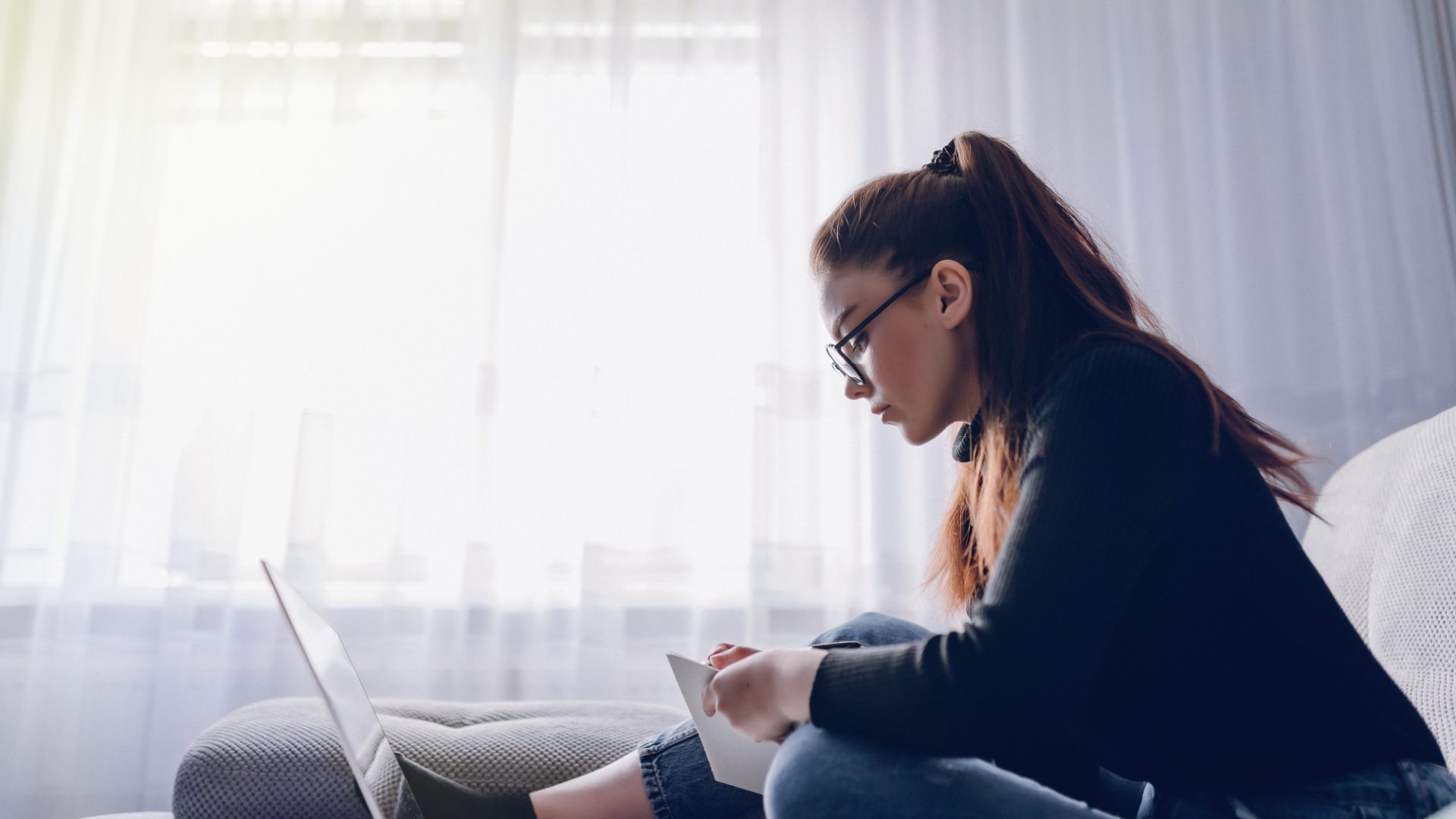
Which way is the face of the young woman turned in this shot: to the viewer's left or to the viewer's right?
to the viewer's left

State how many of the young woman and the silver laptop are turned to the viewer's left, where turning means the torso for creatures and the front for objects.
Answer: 1

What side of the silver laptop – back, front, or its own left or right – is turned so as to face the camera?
right

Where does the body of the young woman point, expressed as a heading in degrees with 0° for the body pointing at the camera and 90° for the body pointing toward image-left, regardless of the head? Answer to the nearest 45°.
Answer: approximately 90°

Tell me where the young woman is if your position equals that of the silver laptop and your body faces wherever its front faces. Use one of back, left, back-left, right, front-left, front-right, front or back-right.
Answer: front-right

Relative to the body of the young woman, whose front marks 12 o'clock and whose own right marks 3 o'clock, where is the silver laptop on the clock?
The silver laptop is roughly at 12 o'clock from the young woman.
